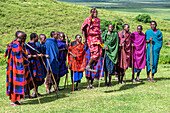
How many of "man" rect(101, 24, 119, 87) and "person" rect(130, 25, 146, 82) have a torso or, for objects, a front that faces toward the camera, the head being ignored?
2

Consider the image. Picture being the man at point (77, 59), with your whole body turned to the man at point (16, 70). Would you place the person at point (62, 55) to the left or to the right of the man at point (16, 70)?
right

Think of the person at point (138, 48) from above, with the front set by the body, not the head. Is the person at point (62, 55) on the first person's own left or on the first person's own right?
on the first person's own right

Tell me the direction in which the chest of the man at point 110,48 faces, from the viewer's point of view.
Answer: toward the camera

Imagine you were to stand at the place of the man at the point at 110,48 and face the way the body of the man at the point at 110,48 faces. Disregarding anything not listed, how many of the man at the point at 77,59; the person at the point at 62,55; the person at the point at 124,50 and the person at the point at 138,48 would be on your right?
2

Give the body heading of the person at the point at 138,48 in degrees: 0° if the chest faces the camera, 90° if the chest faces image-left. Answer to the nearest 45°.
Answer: approximately 0°

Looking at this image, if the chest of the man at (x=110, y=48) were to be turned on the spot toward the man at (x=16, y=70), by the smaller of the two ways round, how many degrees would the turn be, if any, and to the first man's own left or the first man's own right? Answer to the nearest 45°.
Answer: approximately 45° to the first man's own right

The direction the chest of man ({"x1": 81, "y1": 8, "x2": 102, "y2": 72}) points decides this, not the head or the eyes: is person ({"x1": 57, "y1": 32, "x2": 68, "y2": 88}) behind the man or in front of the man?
behind

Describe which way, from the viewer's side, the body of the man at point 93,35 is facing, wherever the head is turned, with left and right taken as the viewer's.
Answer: facing the viewer and to the right of the viewer

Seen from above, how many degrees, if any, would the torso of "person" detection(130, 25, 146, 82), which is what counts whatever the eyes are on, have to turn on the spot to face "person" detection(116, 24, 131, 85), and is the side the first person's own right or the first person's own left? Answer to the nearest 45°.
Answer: approximately 45° to the first person's own right

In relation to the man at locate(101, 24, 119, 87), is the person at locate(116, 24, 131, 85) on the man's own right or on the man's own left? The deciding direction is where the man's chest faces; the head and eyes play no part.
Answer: on the man's own left

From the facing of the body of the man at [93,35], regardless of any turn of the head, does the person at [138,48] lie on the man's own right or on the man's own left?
on the man's own left

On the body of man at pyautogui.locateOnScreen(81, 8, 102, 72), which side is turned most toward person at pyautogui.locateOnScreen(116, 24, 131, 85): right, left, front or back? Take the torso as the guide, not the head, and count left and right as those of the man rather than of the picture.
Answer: left

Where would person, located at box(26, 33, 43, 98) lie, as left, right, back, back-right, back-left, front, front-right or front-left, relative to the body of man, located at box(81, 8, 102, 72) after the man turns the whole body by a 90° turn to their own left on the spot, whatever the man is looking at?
back-left

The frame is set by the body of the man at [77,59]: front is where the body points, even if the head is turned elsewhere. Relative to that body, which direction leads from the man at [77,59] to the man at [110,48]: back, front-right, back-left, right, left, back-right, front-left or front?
front-left

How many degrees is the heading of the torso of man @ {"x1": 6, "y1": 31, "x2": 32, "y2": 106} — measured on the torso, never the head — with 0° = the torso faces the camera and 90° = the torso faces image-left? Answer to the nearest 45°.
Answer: approximately 270°
